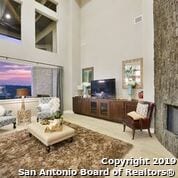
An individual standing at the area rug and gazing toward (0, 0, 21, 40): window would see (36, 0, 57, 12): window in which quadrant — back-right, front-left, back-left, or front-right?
front-right

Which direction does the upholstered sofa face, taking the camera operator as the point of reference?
facing the viewer and to the right of the viewer

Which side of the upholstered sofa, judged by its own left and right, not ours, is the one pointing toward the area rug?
front

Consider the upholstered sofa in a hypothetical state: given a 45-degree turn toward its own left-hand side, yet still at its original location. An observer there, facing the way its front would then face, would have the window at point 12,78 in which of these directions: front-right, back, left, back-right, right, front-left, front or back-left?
left

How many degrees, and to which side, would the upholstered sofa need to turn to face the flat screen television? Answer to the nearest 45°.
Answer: approximately 45° to its left

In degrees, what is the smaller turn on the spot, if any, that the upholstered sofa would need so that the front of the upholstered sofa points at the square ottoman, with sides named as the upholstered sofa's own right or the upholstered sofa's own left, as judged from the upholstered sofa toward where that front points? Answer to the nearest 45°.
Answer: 0° — it already faces it
